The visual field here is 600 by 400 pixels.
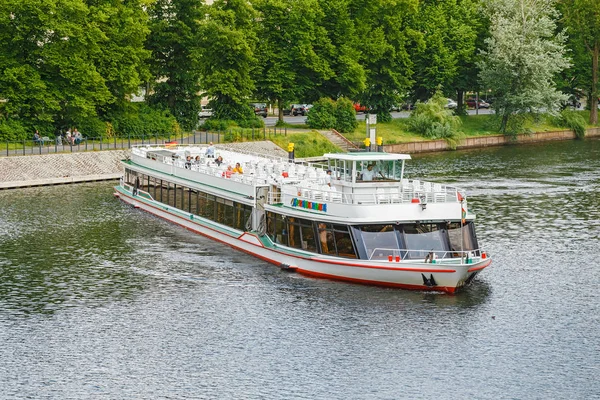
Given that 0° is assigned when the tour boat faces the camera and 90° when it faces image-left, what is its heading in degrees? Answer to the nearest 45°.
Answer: approximately 315°
